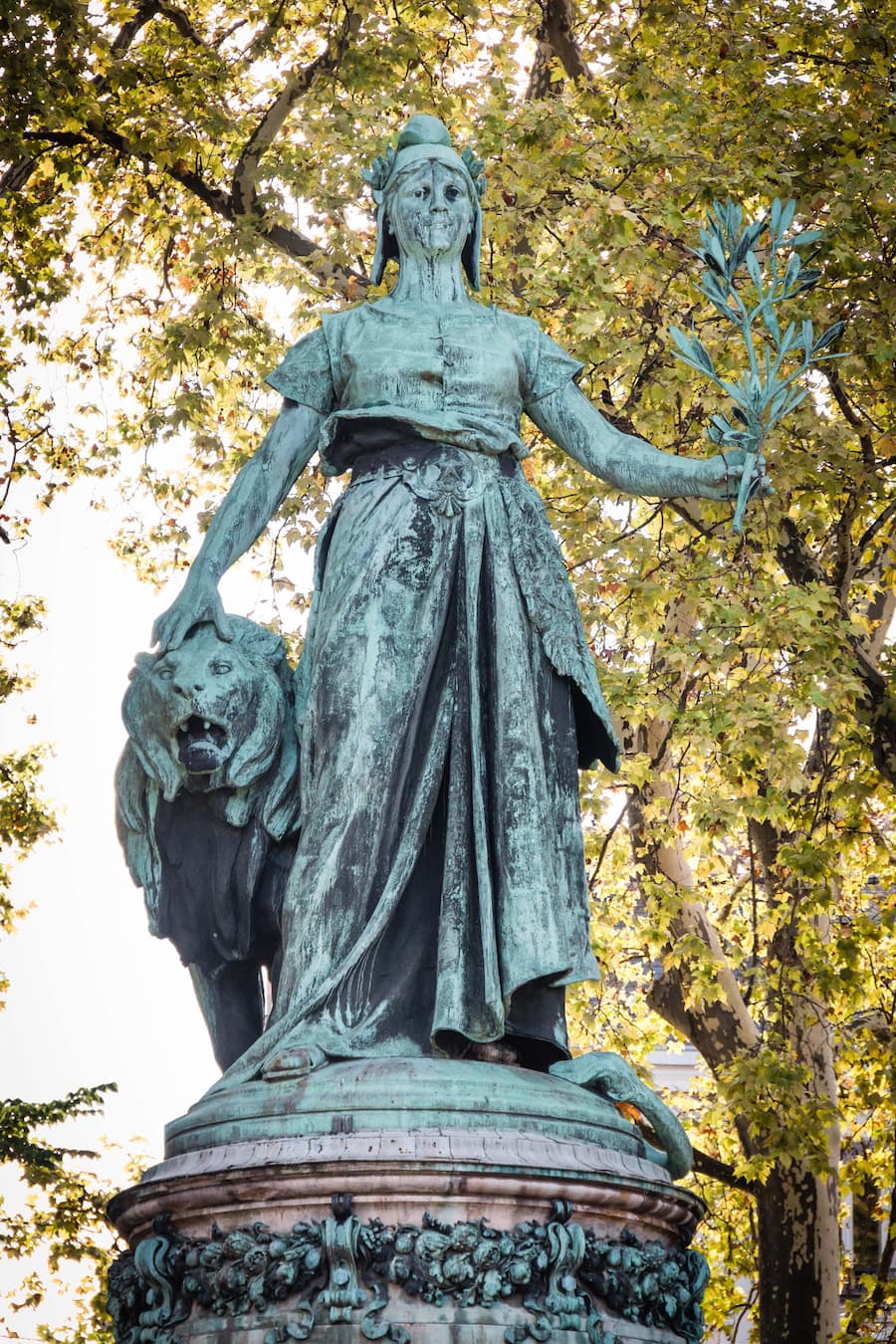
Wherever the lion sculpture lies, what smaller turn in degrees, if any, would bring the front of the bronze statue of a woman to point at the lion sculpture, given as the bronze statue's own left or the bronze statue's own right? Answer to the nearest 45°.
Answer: approximately 135° to the bronze statue's own right

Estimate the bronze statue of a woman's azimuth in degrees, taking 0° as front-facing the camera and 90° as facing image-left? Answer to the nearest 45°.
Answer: approximately 0°

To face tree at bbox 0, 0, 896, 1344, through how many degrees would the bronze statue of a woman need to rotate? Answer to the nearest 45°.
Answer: approximately 180°
